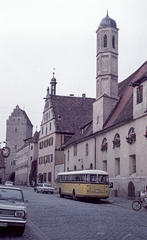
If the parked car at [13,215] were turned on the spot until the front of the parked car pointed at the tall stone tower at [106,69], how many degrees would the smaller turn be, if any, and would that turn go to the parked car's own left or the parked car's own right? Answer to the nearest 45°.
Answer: approximately 180°

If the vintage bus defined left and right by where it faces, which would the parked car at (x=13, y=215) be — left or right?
on its left

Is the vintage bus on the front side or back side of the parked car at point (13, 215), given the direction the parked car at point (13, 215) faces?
on the back side

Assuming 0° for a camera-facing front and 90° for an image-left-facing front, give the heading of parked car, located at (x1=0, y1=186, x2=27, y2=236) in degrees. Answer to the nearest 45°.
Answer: approximately 0°
